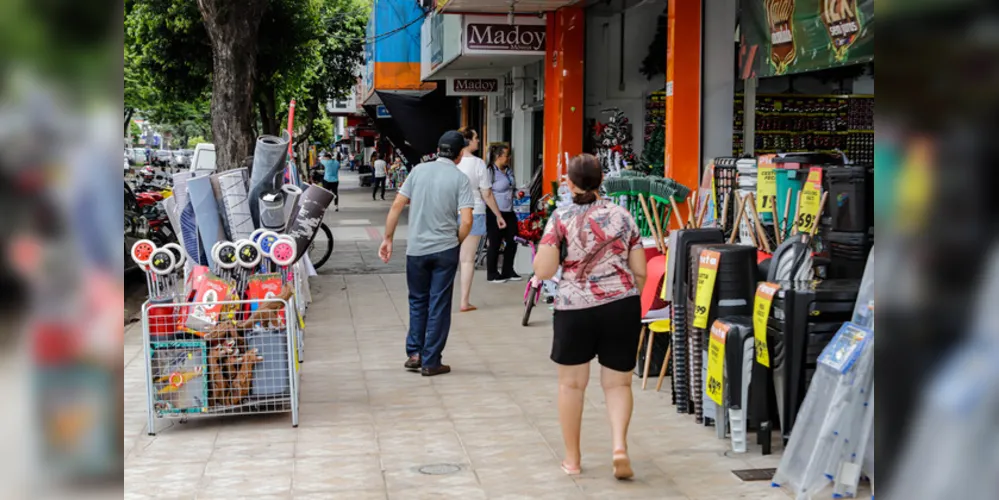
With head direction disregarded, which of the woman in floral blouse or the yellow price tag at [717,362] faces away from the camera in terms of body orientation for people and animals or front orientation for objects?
the woman in floral blouse

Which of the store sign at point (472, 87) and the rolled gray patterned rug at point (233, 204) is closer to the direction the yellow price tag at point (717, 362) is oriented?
the rolled gray patterned rug

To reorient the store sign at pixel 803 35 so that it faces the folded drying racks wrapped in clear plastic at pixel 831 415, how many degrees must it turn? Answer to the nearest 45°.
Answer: approximately 45° to its left

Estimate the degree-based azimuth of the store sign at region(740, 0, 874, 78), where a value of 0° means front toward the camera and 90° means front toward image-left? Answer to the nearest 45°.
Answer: approximately 45°

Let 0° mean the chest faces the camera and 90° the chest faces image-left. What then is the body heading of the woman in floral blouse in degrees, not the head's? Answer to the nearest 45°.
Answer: approximately 180°

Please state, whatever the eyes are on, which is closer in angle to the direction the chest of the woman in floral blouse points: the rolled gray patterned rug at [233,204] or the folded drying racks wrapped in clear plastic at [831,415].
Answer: the rolled gray patterned rug

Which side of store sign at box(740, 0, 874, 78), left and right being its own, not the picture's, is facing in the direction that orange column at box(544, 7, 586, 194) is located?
right

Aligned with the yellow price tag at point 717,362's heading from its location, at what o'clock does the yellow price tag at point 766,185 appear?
the yellow price tag at point 766,185 is roughly at 5 o'clock from the yellow price tag at point 717,362.

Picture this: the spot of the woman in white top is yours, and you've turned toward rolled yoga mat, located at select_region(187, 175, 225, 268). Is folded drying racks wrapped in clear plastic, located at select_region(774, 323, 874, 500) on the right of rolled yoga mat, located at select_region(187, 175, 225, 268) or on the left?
left
